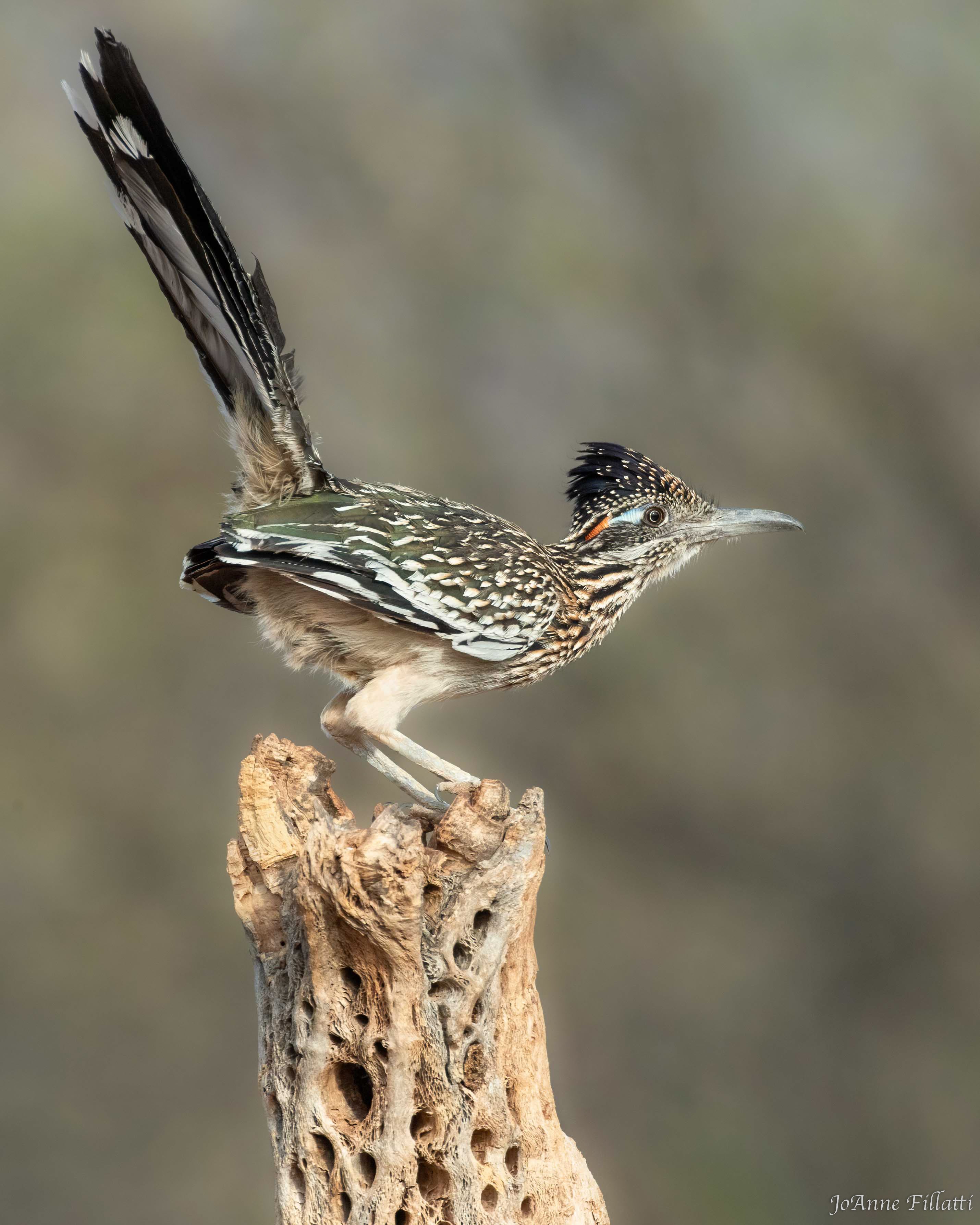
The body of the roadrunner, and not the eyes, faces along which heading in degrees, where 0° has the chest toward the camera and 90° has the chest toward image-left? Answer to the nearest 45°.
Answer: approximately 270°
